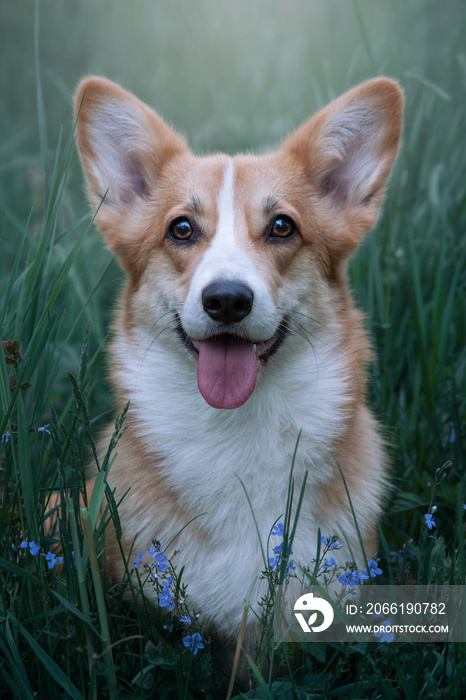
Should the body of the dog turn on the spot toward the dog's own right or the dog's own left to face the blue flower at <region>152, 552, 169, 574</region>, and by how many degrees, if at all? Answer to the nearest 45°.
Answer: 0° — it already faces it

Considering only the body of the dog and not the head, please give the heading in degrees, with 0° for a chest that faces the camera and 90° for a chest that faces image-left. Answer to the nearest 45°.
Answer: approximately 0°

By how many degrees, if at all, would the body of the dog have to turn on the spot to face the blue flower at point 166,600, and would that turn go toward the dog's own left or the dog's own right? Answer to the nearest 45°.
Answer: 0° — it already faces it

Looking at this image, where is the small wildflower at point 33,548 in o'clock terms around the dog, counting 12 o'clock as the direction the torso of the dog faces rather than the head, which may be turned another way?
The small wildflower is roughly at 3 o'clock from the dog.

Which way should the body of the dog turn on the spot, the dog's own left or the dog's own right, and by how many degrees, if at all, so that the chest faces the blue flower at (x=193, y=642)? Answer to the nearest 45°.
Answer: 0° — it already faces it
